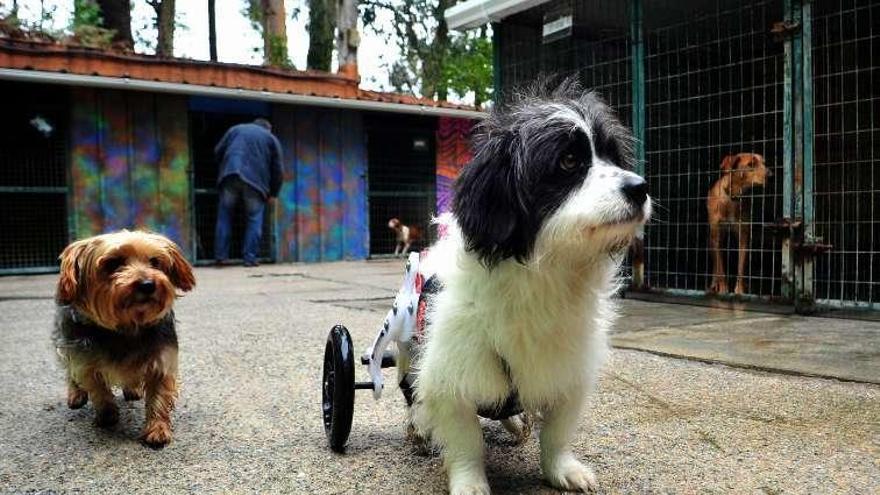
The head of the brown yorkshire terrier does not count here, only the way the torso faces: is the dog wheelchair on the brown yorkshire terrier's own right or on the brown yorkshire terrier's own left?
on the brown yorkshire terrier's own left

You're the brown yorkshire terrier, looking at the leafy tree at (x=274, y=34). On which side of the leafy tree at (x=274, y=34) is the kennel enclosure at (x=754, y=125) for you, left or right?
right

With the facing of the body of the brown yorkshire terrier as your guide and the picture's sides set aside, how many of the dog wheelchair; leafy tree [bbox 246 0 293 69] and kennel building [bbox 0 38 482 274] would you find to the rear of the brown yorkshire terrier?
2

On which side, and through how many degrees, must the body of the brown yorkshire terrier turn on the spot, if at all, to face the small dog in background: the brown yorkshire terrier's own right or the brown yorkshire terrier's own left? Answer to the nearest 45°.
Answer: approximately 135° to the brown yorkshire terrier's own left

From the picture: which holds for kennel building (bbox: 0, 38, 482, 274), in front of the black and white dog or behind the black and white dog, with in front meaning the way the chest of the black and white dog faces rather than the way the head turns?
behind

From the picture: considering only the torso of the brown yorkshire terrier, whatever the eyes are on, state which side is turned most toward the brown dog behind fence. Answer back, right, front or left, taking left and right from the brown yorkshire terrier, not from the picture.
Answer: left

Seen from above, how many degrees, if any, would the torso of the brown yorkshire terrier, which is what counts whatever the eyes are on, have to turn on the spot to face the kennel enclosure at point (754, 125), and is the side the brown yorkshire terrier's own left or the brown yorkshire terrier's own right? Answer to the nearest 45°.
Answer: approximately 90° to the brown yorkshire terrier's own left

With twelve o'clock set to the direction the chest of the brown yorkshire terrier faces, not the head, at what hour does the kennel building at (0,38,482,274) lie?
The kennel building is roughly at 6 o'clock from the brown yorkshire terrier.

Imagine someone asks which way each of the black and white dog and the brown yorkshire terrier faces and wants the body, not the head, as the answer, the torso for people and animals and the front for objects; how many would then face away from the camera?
0

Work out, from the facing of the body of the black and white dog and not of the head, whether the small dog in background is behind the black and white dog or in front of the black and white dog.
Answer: behind

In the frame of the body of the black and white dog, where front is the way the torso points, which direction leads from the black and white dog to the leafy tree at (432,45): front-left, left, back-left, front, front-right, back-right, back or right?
back-left

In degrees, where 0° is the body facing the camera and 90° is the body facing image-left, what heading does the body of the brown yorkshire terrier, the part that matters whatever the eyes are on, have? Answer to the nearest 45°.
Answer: approximately 0°
